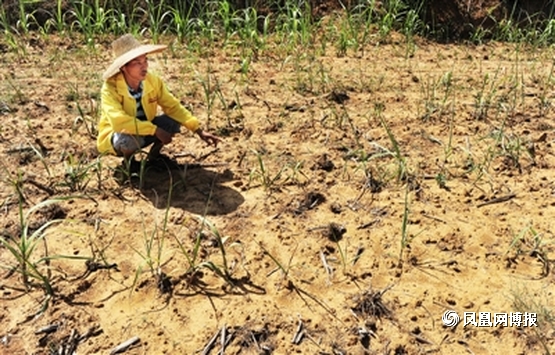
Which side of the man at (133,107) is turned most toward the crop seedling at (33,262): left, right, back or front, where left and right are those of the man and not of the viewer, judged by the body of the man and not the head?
right

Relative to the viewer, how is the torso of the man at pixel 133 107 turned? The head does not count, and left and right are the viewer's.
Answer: facing the viewer and to the right of the viewer
